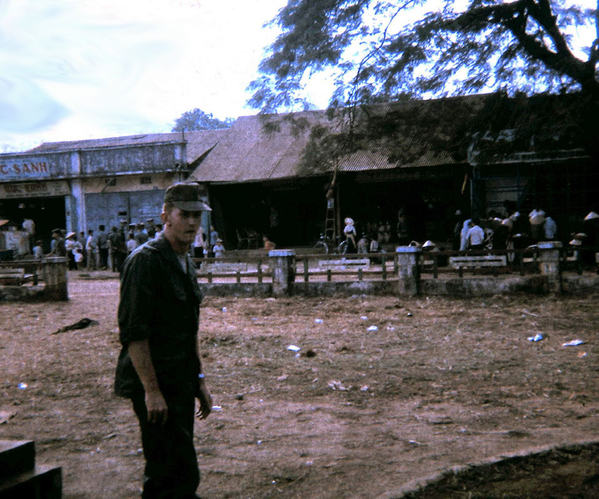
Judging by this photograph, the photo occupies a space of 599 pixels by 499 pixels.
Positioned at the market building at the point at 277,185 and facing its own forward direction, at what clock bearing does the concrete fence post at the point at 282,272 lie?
The concrete fence post is roughly at 12 o'clock from the market building.

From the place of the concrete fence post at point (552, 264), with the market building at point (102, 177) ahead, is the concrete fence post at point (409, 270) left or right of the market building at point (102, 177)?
left

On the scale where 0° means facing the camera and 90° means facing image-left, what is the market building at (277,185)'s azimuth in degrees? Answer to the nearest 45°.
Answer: approximately 0°
